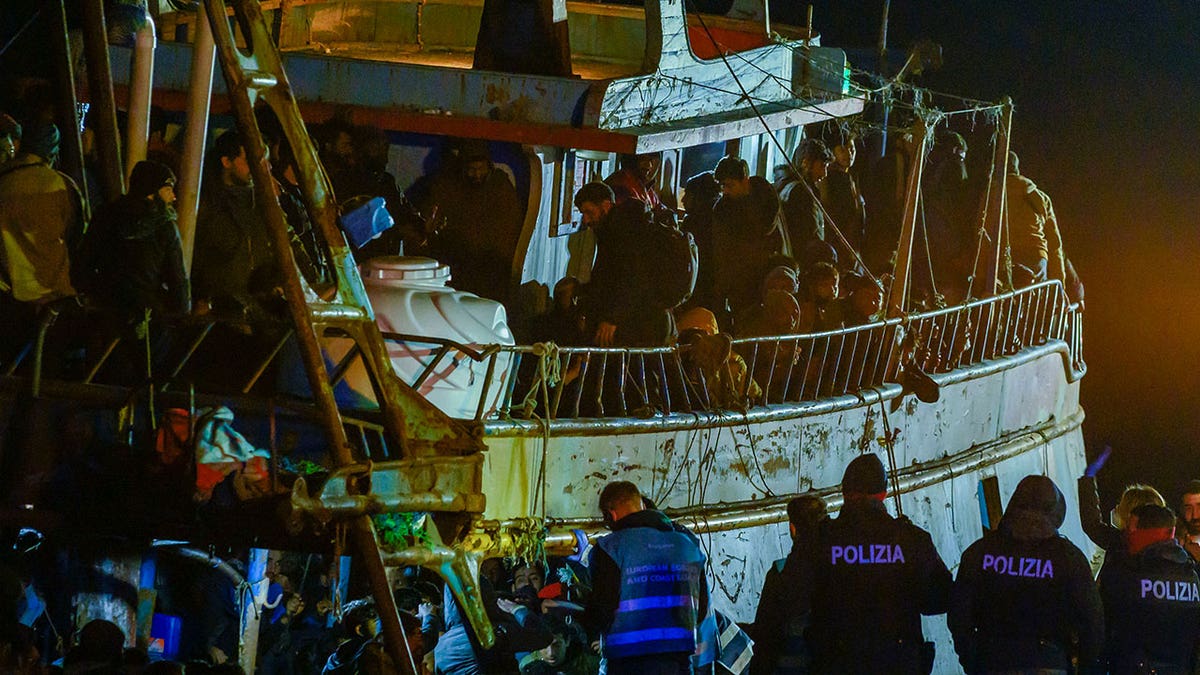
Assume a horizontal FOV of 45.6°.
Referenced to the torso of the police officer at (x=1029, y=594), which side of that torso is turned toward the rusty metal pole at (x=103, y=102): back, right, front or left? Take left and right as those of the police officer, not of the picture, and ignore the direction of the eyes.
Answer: left

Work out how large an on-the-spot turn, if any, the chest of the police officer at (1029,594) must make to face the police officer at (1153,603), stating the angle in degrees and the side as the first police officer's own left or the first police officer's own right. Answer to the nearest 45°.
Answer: approximately 45° to the first police officer's own right

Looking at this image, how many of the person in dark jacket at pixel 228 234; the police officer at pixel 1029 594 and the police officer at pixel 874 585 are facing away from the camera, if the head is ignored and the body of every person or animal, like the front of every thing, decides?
2

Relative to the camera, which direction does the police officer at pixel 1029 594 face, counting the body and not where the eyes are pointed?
away from the camera

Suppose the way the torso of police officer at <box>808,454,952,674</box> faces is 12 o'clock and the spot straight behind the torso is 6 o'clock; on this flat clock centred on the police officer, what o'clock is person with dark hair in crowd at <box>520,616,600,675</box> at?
The person with dark hair in crowd is roughly at 10 o'clock from the police officer.

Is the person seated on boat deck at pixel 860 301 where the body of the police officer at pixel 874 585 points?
yes

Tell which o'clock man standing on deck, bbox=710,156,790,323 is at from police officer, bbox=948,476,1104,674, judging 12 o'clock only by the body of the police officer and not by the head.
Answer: The man standing on deck is roughly at 11 o'clock from the police officer.

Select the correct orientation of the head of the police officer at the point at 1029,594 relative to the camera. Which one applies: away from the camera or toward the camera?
away from the camera

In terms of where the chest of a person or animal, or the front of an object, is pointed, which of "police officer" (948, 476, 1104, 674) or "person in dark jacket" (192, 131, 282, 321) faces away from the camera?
the police officer

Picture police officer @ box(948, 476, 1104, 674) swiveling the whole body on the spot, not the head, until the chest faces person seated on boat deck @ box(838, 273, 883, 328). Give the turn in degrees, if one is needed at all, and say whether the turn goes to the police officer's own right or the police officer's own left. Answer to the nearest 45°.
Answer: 0° — they already face them

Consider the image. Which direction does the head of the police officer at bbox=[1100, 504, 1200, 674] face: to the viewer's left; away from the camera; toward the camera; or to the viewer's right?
away from the camera

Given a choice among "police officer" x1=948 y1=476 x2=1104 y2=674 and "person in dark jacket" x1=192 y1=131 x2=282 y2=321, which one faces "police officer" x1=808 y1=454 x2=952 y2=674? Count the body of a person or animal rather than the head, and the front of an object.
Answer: the person in dark jacket

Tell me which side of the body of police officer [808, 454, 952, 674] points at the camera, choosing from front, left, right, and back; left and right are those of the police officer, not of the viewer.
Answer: back
